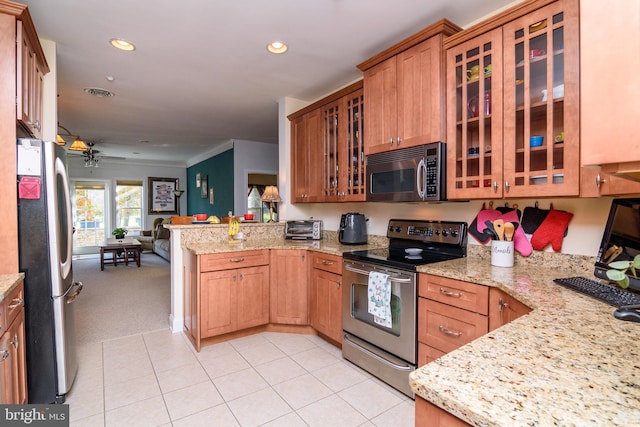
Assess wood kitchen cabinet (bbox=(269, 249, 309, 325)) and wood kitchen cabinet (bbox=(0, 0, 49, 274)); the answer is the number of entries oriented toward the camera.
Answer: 1

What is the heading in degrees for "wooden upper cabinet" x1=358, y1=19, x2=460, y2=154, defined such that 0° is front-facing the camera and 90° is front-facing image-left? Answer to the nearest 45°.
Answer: approximately 45°

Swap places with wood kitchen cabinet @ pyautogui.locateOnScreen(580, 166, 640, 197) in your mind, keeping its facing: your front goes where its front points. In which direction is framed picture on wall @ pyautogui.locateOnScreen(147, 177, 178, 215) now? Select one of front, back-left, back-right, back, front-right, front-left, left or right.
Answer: front-right

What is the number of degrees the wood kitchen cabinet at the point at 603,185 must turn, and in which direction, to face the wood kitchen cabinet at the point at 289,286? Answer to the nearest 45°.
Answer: approximately 45° to its right

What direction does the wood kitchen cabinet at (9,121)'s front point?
to the viewer's right

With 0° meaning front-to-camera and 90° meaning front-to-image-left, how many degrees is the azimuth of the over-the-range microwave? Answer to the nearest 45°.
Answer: approximately 45°

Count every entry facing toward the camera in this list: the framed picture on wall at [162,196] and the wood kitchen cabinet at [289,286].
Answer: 2

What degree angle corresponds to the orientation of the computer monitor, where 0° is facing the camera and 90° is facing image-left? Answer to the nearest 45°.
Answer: approximately 45°

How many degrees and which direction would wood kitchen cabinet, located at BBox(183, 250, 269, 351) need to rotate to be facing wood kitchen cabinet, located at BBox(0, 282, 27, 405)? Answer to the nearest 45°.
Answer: approximately 90° to its right
